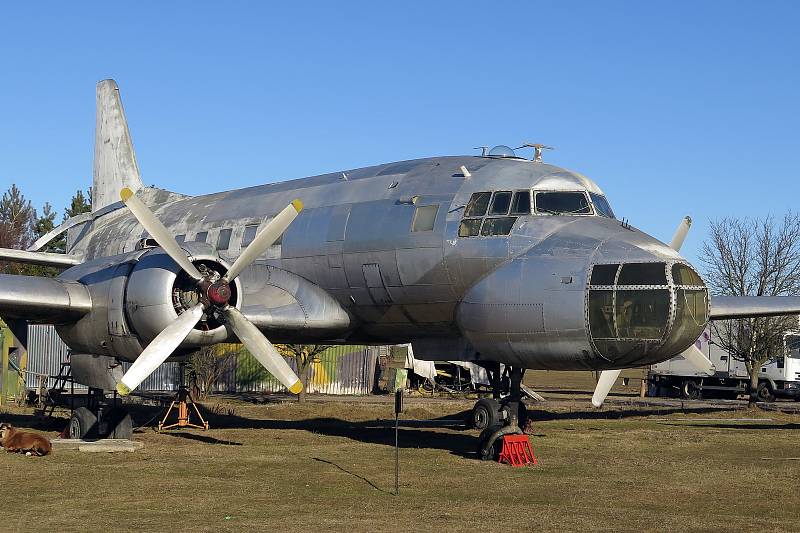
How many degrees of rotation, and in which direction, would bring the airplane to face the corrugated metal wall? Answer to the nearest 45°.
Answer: approximately 135° to its left

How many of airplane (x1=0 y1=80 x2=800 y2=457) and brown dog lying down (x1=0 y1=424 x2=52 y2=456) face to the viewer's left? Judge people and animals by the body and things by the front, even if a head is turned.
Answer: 1

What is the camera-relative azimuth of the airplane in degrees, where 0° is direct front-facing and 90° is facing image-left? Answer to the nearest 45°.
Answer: approximately 315°

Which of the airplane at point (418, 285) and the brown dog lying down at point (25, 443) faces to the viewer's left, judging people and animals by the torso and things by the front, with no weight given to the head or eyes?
the brown dog lying down

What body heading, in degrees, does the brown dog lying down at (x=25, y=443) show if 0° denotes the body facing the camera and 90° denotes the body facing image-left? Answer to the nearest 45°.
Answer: approximately 90°

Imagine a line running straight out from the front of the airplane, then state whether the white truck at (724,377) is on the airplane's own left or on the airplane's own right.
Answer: on the airplane's own left
